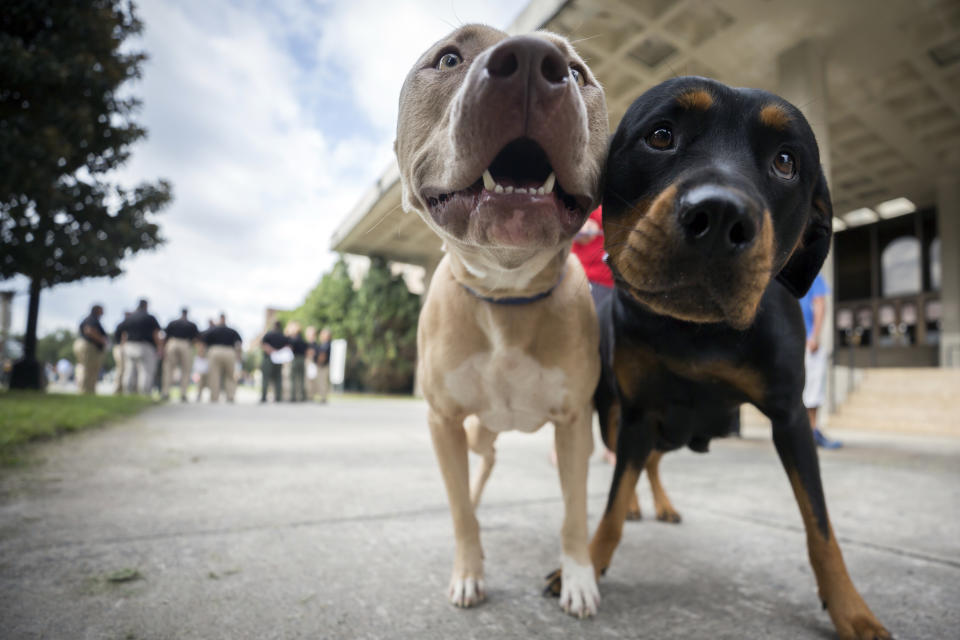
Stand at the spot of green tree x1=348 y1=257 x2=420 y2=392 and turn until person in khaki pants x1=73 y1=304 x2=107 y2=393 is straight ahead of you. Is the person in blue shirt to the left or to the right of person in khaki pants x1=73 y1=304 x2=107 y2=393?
left

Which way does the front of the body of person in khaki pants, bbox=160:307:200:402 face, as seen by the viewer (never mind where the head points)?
away from the camera

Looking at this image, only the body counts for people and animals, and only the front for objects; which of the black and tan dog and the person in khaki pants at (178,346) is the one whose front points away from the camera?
the person in khaki pants

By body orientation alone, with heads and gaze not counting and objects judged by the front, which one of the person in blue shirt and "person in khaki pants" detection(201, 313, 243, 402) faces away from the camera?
the person in khaki pants

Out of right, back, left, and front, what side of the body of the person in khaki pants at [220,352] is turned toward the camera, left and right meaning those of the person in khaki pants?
back

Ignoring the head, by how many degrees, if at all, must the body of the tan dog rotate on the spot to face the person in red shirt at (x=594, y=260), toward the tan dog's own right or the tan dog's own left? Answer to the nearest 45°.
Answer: approximately 180°

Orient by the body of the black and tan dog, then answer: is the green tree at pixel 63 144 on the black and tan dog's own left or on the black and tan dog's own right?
on the black and tan dog's own right

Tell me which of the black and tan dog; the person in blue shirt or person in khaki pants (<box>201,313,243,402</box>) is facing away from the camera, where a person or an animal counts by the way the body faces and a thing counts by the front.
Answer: the person in khaki pants

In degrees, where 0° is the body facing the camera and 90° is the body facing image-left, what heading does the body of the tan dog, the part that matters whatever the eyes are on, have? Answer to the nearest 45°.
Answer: approximately 0°

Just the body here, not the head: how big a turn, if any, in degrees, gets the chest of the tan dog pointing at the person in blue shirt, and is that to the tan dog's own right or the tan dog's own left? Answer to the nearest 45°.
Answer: approximately 135° to the tan dog's own left

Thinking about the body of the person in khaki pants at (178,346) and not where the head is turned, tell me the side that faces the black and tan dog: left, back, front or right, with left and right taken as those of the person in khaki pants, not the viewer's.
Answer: back
